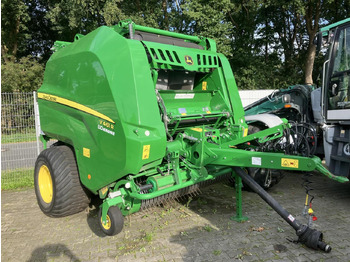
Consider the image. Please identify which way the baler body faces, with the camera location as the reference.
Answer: facing the viewer and to the right of the viewer

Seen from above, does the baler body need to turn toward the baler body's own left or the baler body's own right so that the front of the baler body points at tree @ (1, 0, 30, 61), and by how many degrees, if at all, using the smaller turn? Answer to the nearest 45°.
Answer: approximately 180°
